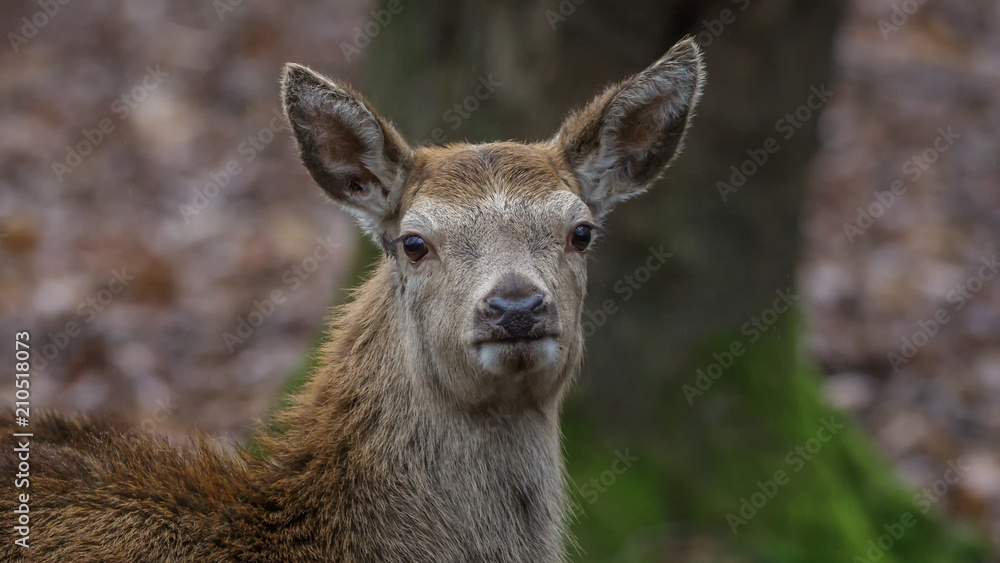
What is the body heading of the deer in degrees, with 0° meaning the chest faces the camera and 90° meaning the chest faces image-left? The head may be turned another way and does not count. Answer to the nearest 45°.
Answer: approximately 315°

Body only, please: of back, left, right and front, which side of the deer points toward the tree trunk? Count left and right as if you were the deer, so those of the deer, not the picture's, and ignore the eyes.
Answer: left
